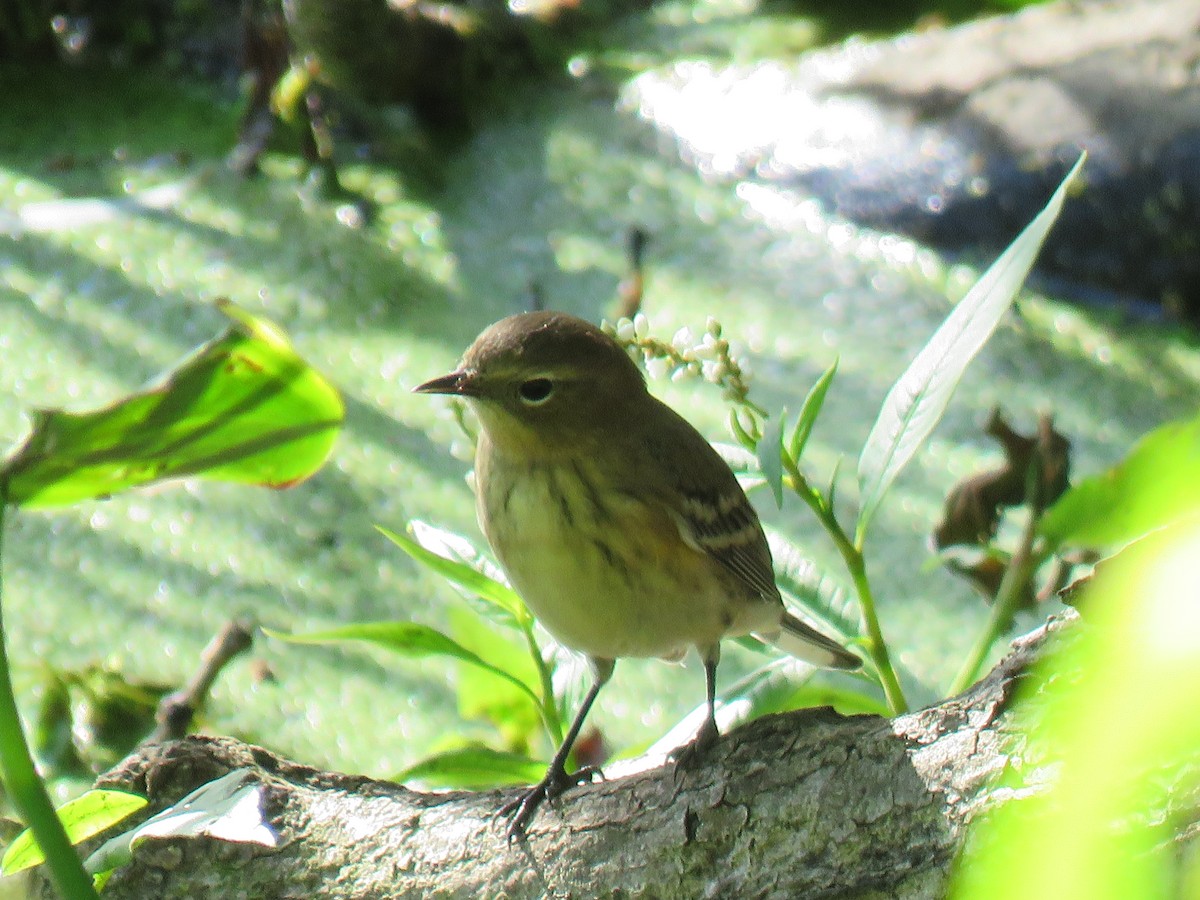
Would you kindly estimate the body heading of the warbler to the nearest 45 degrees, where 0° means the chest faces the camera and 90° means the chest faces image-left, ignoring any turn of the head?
approximately 45°

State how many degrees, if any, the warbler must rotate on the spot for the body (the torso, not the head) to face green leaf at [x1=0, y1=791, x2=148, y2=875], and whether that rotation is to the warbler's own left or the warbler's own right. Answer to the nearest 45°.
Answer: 0° — it already faces it
